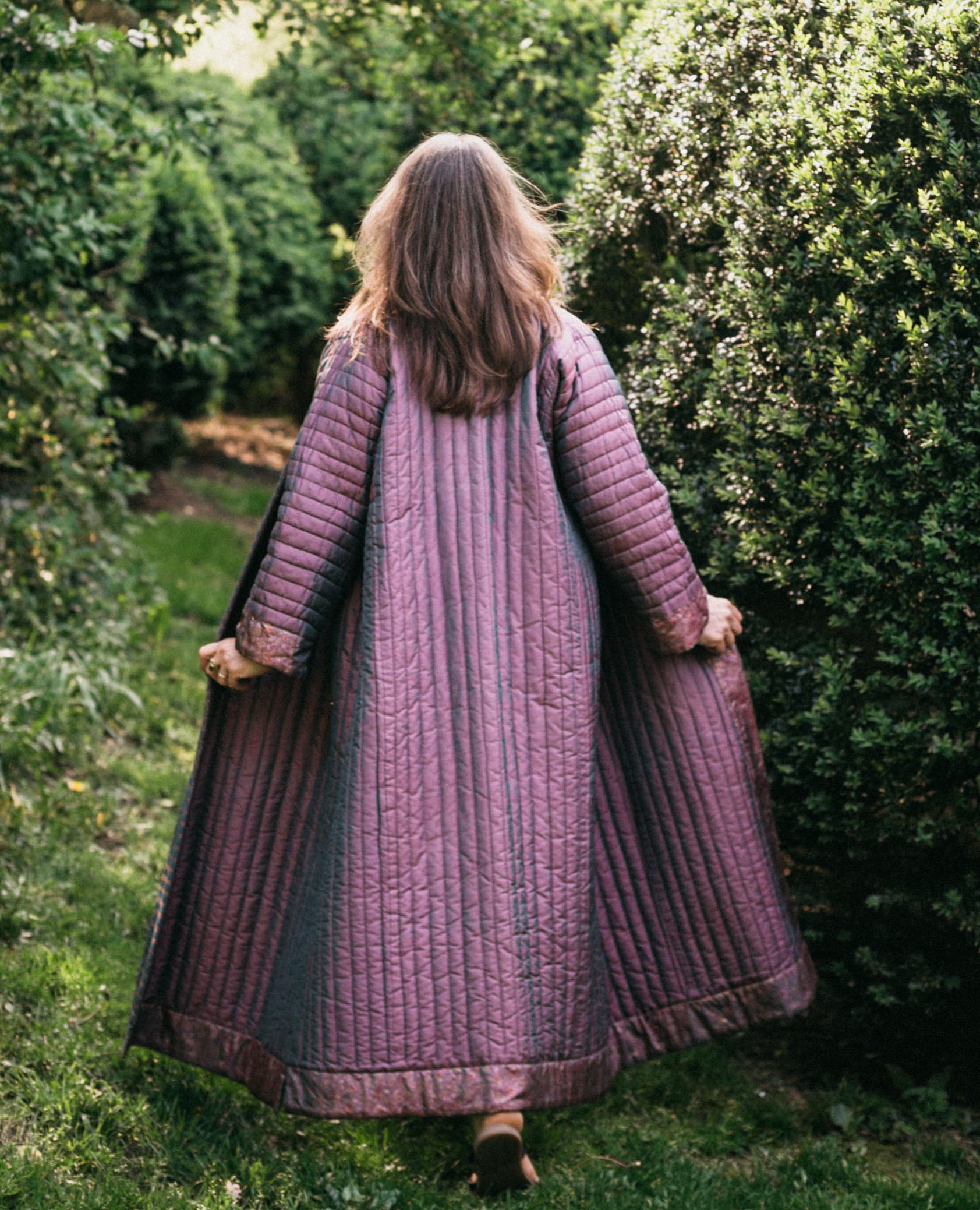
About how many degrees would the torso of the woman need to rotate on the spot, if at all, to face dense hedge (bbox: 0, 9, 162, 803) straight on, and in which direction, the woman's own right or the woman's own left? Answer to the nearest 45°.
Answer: approximately 45° to the woman's own left

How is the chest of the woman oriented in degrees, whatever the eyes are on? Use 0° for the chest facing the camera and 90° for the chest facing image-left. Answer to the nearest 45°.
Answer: approximately 180°

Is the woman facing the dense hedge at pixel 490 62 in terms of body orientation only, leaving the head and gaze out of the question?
yes

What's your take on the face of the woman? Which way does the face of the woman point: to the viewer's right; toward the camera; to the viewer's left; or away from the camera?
away from the camera
